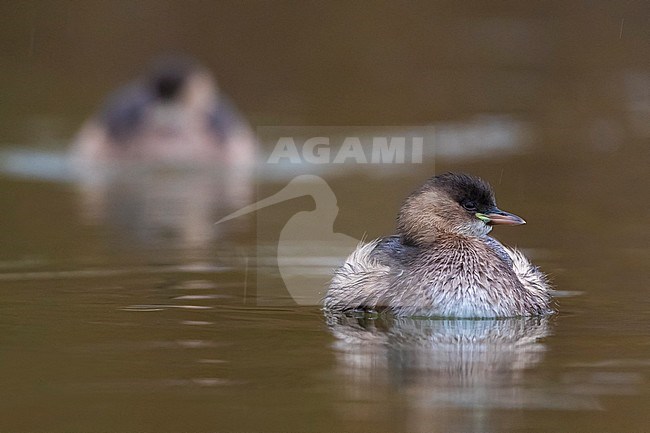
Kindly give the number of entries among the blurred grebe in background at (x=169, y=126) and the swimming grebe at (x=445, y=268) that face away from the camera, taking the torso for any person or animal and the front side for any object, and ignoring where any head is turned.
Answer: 0

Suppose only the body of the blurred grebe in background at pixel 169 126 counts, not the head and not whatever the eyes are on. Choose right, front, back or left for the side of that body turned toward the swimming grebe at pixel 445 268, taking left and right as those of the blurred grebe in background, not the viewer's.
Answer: front

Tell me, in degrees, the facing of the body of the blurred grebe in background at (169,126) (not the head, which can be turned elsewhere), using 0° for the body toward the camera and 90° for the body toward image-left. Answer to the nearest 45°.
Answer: approximately 0°

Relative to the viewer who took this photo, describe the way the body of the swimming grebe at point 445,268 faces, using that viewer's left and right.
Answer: facing the viewer and to the right of the viewer
